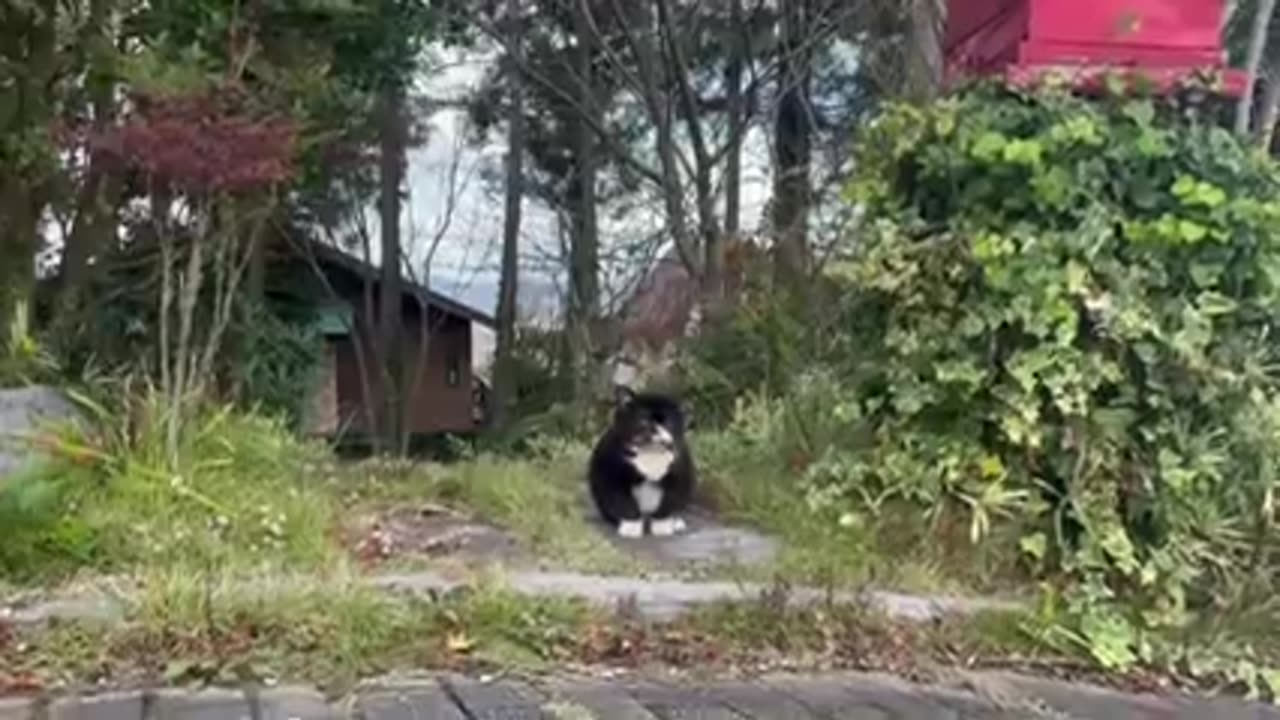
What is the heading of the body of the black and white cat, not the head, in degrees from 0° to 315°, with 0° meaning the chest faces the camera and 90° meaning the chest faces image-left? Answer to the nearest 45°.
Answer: approximately 0°

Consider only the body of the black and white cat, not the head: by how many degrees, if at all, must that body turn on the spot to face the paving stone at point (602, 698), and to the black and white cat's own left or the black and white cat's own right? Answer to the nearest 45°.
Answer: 0° — it already faces it

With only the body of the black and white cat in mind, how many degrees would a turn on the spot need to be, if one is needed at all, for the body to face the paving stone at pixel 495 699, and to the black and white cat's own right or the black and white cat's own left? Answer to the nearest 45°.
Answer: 0° — it already faces it

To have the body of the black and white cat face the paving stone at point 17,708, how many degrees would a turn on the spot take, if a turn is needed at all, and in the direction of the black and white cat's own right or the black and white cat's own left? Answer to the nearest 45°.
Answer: approximately 45° to the black and white cat's own right

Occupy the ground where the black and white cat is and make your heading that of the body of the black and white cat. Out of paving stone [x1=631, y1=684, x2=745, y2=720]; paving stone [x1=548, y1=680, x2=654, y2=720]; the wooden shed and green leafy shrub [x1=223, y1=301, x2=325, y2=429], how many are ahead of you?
2

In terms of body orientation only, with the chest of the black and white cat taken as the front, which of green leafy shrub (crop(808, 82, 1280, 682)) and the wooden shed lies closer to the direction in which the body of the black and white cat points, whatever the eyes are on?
the green leafy shrub

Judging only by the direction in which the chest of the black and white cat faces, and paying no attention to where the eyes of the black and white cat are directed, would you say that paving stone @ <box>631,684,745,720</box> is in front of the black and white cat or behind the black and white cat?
in front

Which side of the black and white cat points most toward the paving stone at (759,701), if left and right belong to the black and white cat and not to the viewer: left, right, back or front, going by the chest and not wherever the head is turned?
front

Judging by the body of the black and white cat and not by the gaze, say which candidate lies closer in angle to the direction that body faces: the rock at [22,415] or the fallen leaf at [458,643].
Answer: the fallen leaf

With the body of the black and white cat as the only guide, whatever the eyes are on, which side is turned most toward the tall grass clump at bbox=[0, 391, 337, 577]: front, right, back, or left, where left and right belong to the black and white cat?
right

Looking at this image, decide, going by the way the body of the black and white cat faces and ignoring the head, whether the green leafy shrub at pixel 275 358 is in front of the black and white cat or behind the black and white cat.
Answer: behind

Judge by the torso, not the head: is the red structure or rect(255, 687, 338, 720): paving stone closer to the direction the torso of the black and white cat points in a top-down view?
the paving stone

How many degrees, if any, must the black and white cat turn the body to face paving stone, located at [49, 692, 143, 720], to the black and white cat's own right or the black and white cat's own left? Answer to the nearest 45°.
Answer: approximately 45° to the black and white cat's own right
